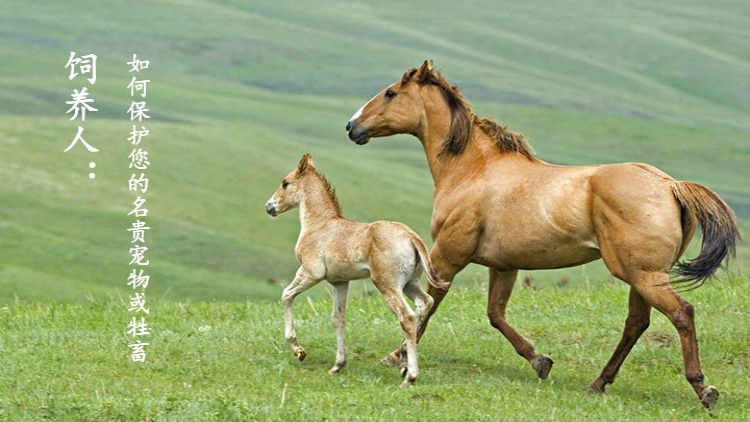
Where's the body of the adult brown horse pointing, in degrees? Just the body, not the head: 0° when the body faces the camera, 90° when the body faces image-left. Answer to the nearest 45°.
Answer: approximately 90°

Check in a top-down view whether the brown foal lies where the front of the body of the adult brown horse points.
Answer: yes
